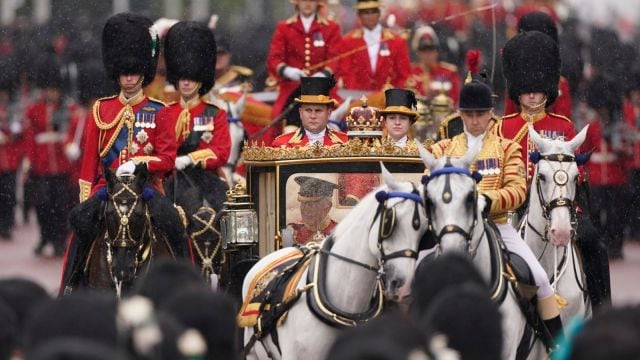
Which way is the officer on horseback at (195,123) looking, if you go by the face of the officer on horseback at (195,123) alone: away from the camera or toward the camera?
toward the camera

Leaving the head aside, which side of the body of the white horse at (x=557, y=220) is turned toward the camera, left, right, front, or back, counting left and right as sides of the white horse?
front

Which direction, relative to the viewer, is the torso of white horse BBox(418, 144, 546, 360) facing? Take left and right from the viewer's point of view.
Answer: facing the viewer and to the left of the viewer

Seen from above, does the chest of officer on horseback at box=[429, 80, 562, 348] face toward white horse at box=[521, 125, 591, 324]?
no

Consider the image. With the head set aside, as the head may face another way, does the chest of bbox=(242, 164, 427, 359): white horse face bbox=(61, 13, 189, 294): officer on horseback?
no

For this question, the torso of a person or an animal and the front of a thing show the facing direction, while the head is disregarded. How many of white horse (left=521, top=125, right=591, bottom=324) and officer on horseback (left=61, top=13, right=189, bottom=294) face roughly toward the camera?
2

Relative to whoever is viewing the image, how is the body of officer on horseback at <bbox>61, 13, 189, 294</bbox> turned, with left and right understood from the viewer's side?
facing the viewer

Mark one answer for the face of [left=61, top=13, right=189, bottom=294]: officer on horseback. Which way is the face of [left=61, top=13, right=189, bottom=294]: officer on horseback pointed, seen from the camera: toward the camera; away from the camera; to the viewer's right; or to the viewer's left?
toward the camera

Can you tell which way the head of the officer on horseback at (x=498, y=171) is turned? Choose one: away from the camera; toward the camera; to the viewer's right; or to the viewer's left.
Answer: toward the camera

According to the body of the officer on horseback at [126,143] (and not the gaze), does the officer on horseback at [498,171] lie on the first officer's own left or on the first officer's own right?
on the first officer's own left
